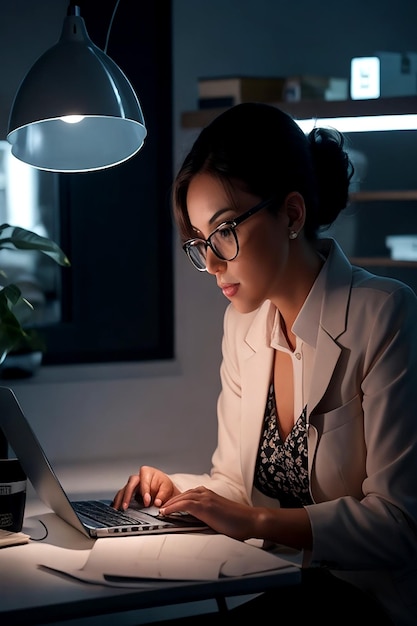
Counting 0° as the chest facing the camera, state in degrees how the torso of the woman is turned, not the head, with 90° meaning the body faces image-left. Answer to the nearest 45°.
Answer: approximately 45°

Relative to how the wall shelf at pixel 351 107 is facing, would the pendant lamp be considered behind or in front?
in front

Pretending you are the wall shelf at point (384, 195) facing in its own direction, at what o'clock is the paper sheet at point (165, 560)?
The paper sheet is roughly at 12 o'clock from the wall shelf.

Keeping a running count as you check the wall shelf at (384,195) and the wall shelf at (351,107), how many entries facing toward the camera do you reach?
2

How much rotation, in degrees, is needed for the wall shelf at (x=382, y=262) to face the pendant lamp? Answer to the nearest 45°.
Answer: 0° — it already faces it

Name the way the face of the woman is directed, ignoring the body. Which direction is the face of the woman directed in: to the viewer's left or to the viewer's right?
to the viewer's left
